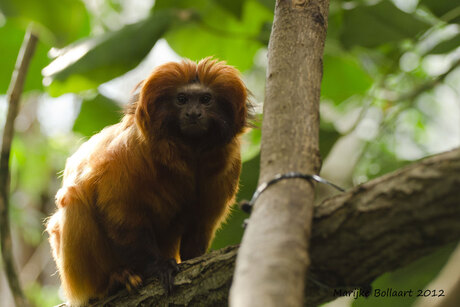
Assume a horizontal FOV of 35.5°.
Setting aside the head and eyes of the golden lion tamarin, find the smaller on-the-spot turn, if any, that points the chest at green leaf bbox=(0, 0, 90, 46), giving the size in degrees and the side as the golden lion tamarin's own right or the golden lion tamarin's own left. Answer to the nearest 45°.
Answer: approximately 180°

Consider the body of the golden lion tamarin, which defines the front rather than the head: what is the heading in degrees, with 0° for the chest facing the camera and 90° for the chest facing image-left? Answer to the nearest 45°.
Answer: approximately 315°

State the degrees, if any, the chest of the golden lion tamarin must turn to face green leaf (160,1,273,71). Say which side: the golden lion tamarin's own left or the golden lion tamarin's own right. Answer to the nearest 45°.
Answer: approximately 135° to the golden lion tamarin's own left

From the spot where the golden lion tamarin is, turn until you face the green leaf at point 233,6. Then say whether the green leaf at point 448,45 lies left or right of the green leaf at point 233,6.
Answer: right

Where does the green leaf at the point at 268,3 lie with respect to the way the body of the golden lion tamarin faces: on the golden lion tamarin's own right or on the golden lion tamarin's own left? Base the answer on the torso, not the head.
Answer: on the golden lion tamarin's own left

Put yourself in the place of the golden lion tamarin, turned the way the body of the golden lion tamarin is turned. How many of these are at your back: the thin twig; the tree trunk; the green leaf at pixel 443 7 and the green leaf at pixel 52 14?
2

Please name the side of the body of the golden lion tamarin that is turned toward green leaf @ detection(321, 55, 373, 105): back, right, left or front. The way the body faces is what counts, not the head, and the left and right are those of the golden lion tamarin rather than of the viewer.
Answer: left

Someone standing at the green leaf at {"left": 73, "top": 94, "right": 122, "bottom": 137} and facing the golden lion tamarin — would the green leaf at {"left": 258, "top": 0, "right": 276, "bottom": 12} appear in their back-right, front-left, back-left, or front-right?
front-left
